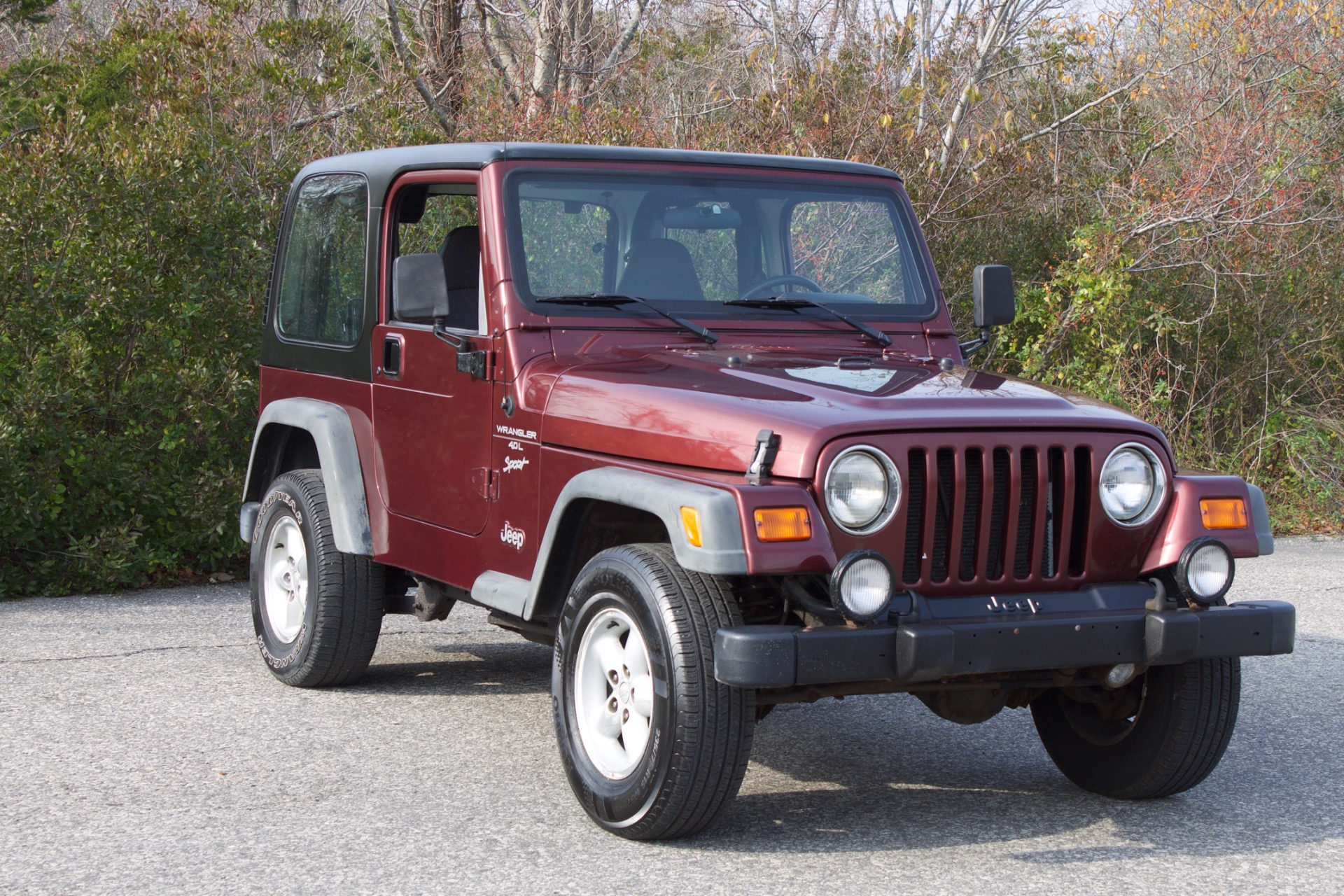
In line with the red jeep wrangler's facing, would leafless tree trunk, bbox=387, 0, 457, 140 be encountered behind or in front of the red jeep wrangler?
behind

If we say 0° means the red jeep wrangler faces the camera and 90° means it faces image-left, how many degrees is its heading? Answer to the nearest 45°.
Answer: approximately 315°
